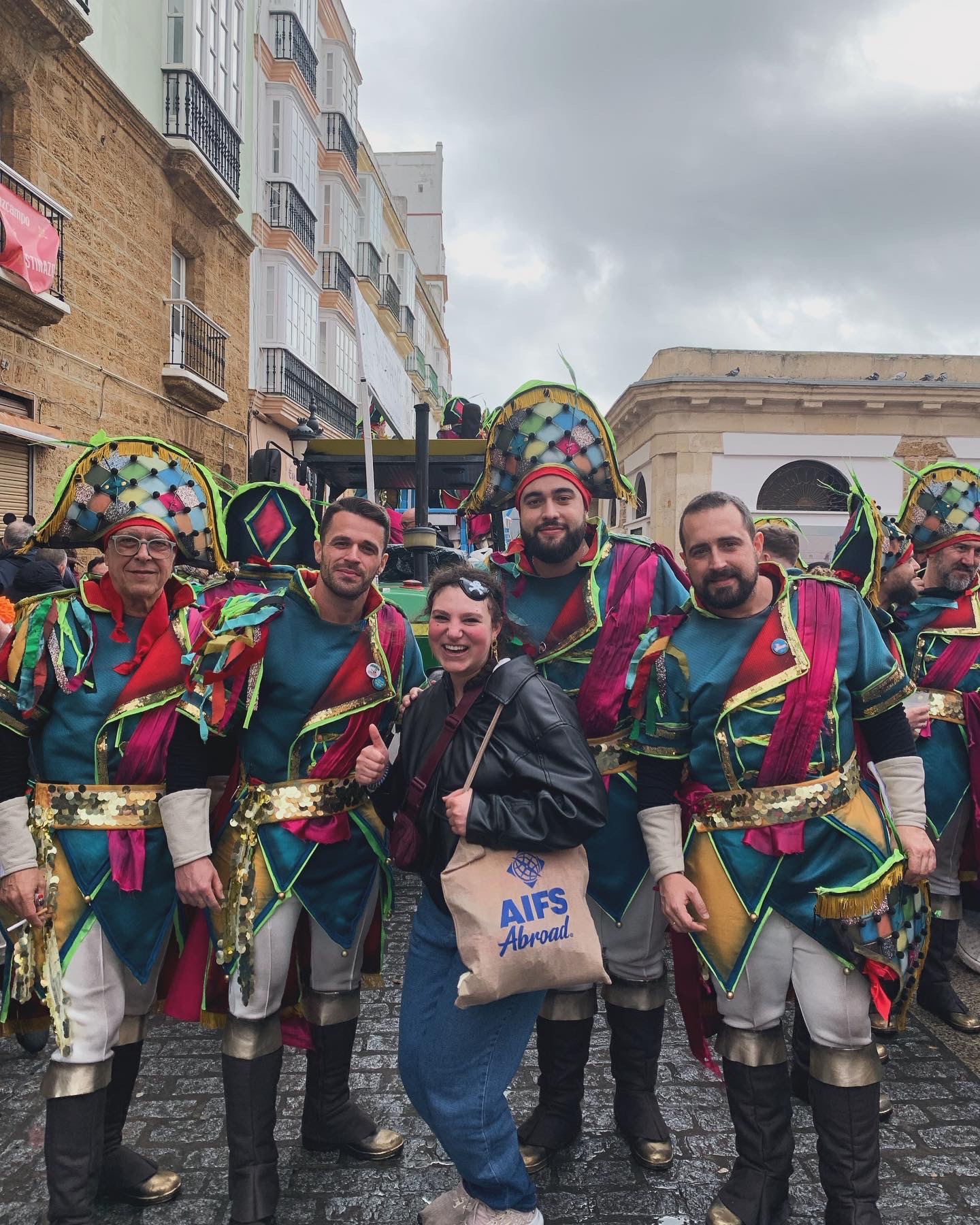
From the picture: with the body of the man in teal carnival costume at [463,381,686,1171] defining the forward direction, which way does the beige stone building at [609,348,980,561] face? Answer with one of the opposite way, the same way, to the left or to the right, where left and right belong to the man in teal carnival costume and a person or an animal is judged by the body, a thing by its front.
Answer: the same way

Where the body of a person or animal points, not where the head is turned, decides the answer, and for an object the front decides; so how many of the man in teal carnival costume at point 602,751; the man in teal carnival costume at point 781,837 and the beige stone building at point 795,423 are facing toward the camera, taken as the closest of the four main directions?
3

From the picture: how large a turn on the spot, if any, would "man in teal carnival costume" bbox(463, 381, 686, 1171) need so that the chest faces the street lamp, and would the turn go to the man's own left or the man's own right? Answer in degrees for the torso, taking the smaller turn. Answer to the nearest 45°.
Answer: approximately 135° to the man's own right

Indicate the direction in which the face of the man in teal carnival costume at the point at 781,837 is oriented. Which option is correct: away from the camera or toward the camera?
toward the camera

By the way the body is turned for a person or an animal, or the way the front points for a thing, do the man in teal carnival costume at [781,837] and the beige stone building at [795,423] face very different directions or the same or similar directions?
same or similar directions

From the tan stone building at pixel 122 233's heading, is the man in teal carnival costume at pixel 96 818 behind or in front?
in front

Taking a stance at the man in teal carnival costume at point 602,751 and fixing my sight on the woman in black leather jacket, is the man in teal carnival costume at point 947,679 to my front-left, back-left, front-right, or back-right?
back-left

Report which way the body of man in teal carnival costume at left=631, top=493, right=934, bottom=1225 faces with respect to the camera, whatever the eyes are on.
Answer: toward the camera

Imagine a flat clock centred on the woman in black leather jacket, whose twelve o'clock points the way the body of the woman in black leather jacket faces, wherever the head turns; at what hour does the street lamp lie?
The street lamp is roughly at 4 o'clock from the woman in black leather jacket.

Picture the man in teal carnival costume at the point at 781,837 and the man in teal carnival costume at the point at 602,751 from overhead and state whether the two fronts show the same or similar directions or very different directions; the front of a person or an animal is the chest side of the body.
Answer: same or similar directions

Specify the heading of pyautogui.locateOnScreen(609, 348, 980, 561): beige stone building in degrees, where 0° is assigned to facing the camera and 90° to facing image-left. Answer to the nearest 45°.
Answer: approximately 0°

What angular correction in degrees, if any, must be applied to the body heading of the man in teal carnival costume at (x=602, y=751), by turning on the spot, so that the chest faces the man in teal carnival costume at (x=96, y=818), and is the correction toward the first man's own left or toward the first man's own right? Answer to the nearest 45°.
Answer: approximately 90° to the first man's own right

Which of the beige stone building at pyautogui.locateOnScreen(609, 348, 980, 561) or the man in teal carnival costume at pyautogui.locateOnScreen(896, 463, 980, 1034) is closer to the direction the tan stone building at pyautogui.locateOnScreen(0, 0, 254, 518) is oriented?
the man in teal carnival costume

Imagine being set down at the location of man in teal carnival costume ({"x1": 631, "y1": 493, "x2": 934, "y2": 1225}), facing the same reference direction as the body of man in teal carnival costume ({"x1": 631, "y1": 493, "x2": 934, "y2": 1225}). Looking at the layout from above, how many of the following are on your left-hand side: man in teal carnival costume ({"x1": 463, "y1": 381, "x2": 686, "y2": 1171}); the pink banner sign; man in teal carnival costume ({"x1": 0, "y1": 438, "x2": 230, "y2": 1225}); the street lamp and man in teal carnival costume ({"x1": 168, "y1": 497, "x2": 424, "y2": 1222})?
0

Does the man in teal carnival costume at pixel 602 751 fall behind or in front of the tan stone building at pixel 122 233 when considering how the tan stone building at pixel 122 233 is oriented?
in front

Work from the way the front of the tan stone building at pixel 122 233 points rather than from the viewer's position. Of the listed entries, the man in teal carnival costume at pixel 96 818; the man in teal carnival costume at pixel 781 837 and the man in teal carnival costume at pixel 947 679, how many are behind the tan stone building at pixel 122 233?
0

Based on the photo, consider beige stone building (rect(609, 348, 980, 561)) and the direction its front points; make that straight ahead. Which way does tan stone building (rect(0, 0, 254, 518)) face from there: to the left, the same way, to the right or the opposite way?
to the left

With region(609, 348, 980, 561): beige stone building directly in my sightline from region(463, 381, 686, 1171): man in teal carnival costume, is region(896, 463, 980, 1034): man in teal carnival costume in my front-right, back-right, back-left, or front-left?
front-right

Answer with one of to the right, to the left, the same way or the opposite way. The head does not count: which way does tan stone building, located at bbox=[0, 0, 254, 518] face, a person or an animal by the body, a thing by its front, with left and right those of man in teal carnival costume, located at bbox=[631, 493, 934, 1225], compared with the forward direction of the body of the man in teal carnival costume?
to the left

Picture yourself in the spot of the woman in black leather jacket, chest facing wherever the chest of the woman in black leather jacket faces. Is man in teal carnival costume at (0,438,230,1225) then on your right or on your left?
on your right

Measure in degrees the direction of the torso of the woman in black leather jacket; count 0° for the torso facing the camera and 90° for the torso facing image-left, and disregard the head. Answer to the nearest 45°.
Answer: approximately 45°

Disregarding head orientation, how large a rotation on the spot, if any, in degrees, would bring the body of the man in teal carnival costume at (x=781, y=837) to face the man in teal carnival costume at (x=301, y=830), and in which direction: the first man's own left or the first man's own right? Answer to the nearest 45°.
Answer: approximately 90° to the first man's own right

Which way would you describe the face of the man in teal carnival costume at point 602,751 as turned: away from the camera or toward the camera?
toward the camera
